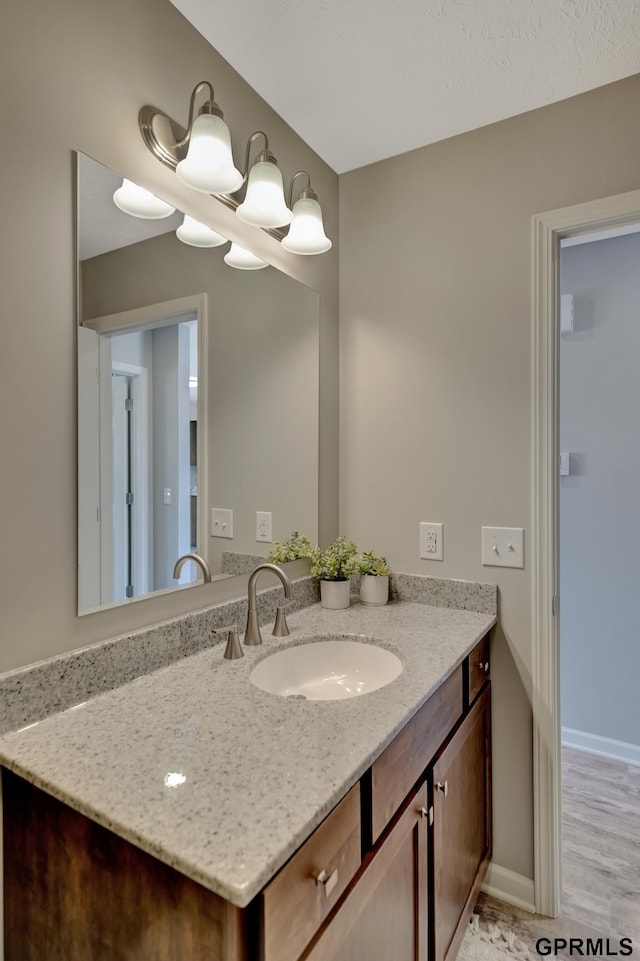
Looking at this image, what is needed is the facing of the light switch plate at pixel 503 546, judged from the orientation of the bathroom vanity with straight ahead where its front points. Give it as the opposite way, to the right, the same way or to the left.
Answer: to the right

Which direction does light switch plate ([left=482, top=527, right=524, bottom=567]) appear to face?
toward the camera

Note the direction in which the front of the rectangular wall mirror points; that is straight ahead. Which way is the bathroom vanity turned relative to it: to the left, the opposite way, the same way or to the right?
the same way

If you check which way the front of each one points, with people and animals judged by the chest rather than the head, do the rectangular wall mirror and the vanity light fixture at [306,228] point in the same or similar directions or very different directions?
same or similar directions

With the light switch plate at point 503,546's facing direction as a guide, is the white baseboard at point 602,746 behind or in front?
behind

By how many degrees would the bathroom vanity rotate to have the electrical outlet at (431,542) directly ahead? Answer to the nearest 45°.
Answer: approximately 90° to its left

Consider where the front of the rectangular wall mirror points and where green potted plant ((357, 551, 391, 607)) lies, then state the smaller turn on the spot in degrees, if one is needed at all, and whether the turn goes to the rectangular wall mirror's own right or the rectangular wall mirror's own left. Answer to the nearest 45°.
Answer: approximately 90° to the rectangular wall mirror's own left

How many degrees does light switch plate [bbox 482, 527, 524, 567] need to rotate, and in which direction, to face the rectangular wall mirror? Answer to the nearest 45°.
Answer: approximately 45° to its right

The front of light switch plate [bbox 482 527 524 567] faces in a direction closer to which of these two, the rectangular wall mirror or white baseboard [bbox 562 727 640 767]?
the rectangular wall mirror

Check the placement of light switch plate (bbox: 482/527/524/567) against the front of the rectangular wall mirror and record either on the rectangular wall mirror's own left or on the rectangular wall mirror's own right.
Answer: on the rectangular wall mirror's own left

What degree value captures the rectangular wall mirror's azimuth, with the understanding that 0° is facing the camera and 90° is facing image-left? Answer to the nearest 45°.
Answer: approximately 315°

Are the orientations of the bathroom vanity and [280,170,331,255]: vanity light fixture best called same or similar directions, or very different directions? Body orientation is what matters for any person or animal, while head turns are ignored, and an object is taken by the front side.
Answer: same or similar directions

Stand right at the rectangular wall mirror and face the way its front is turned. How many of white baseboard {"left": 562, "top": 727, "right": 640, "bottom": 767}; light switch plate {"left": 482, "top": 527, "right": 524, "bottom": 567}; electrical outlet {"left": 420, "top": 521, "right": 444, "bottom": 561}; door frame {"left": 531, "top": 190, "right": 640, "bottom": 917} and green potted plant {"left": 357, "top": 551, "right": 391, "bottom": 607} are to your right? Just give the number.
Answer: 0
